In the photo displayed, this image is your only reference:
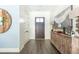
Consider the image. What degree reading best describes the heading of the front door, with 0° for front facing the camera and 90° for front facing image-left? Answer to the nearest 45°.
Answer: approximately 0°
